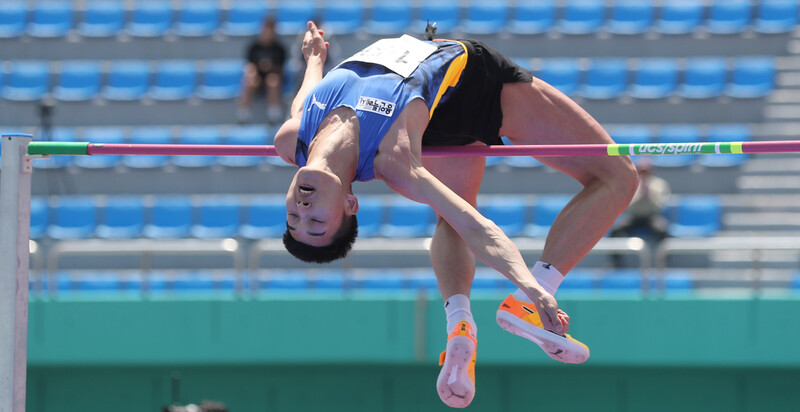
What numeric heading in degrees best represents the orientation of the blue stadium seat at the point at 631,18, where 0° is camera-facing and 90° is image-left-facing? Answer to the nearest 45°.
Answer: approximately 0°

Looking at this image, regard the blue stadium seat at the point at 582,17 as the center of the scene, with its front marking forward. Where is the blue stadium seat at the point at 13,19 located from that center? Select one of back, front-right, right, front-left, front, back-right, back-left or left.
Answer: right

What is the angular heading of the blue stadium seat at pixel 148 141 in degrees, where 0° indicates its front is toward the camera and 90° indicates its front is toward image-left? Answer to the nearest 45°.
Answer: approximately 0°

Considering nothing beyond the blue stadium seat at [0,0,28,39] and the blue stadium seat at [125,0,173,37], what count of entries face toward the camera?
2

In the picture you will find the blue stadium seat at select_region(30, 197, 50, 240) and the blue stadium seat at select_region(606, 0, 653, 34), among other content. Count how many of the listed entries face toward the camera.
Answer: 2

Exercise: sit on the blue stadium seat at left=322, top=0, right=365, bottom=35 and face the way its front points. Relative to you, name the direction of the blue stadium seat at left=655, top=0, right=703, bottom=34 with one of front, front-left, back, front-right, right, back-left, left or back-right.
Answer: left

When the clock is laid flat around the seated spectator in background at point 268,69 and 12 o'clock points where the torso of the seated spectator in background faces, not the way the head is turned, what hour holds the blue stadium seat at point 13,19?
The blue stadium seat is roughly at 4 o'clock from the seated spectator in background.

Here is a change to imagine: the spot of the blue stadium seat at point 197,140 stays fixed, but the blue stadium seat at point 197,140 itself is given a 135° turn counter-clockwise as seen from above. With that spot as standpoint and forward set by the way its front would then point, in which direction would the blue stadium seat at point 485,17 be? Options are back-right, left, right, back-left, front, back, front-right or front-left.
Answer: front-right

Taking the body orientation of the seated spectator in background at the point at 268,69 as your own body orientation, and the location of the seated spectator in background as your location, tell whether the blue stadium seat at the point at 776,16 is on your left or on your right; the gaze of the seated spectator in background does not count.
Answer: on your left

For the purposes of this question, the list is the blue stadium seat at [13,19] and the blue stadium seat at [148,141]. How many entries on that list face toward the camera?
2
